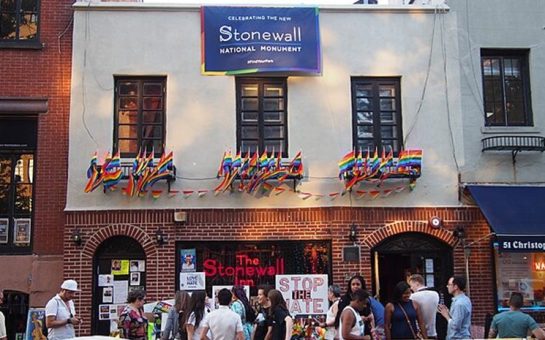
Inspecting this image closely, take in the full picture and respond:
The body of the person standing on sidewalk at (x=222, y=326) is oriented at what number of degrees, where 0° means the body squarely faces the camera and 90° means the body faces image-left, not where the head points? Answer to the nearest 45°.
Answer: approximately 180°

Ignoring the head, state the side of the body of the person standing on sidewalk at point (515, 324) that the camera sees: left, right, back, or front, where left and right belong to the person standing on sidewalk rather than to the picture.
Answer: back

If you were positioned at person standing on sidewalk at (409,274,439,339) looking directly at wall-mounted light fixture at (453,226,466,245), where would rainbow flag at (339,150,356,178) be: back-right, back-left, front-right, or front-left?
front-left

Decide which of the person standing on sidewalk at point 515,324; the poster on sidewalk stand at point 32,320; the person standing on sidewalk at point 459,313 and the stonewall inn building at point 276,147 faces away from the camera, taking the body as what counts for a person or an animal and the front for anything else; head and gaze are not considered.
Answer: the person standing on sidewalk at point 515,324

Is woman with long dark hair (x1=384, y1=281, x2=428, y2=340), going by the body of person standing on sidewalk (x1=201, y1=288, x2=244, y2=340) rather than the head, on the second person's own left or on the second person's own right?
on the second person's own right

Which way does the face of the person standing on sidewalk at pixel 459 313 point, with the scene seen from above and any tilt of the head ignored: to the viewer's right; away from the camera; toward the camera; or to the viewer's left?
to the viewer's left

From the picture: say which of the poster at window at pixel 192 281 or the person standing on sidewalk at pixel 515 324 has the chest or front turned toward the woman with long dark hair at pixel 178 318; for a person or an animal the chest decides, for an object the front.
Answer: the poster at window

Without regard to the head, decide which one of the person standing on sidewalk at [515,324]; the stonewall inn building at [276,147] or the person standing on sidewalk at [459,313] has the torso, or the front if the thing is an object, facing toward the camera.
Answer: the stonewall inn building

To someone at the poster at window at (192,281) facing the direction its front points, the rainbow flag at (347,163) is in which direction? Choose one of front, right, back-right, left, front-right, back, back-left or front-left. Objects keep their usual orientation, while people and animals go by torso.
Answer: left

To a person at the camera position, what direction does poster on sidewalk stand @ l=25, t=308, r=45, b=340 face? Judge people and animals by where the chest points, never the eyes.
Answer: facing the viewer

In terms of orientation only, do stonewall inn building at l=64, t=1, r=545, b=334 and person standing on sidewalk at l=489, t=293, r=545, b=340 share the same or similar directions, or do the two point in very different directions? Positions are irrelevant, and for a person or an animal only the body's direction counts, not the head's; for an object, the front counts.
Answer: very different directions

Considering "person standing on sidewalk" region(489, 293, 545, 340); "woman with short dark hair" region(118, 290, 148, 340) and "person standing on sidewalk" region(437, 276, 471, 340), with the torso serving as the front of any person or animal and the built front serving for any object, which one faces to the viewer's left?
"person standing on sidewalk" region(437, 276, 471, 340)

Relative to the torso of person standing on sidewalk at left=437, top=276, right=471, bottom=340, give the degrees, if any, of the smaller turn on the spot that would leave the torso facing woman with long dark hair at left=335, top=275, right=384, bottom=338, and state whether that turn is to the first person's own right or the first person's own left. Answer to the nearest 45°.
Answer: approximately 45° to the first person's own left

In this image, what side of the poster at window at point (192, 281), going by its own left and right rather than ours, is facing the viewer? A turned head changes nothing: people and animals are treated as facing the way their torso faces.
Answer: front

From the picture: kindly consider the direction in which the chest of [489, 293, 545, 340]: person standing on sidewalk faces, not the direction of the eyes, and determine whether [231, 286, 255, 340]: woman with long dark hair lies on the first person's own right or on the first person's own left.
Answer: on the first person's own left

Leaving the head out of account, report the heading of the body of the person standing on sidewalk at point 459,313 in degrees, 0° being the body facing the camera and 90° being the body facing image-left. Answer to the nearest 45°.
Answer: approximately 90°

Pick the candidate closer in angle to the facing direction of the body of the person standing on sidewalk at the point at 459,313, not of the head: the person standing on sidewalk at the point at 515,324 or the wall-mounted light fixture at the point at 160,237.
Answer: the wall-mounted light fixture

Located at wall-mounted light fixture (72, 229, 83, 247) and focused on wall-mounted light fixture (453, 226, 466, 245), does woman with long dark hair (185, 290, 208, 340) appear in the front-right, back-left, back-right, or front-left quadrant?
front-right

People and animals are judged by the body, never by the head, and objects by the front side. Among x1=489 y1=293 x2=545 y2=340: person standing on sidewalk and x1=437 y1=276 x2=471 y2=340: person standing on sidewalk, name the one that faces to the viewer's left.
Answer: x1=437 y1=276 x2=471 y2=340: person standing on sidewalk

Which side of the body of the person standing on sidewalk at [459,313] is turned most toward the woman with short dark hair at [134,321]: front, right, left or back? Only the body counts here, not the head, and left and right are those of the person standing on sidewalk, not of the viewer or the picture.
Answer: front
